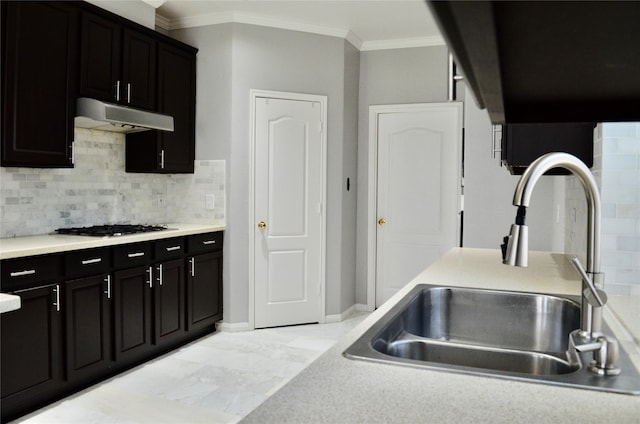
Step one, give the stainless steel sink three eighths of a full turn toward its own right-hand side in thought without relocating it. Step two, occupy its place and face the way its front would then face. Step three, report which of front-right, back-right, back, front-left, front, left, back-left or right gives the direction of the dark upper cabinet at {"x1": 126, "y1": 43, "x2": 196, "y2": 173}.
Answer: left

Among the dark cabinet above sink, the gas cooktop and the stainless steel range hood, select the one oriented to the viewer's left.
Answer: the dark cabinet above sink

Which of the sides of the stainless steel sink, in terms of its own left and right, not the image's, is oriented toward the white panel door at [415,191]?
right

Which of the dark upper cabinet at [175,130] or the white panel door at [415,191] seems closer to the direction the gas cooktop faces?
the white panel door

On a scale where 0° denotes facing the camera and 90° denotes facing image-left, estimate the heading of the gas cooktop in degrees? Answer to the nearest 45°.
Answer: approximately 315°

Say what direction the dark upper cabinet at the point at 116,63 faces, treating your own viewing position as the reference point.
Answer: facing the viewer and to the right of the viewer

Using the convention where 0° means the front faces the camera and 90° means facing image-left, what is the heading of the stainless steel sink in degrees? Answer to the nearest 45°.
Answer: approximately 90°

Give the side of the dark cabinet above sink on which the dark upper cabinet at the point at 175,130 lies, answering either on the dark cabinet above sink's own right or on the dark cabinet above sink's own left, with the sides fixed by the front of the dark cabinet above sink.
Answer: on the dark cabinet above sink's own right

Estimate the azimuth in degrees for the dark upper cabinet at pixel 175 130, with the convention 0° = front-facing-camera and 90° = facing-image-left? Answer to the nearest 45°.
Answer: approximately 315°

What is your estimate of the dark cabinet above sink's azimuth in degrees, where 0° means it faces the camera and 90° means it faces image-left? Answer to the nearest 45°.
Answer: approximately 90°
